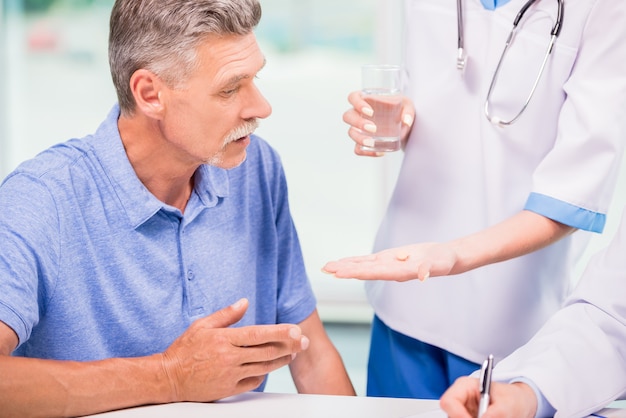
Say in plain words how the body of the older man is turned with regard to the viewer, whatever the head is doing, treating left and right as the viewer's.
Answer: facing the viewer and to the right of the viewer

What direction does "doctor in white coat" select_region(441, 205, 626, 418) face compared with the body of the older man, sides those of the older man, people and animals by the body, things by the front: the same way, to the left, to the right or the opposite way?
the opposite way

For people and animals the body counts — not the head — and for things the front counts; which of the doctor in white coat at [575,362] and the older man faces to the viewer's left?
the doctor in white coat

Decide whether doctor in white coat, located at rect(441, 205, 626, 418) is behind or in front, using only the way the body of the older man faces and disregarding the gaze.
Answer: in front

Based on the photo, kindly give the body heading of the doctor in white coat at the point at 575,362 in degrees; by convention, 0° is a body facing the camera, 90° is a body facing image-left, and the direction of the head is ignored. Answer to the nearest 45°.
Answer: approximately 90°

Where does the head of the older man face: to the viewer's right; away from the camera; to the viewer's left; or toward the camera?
to the viewer's right

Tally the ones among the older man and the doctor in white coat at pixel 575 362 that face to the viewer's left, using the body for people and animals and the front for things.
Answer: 1
